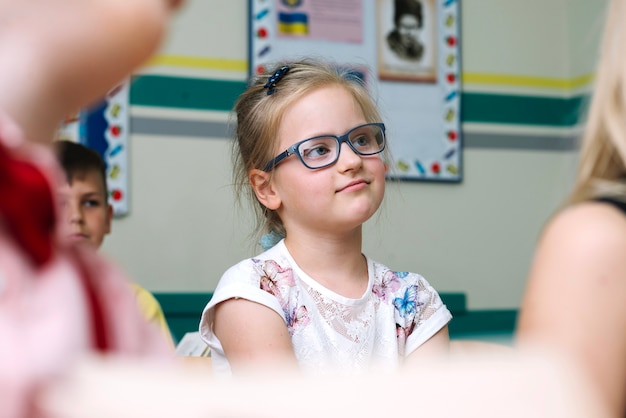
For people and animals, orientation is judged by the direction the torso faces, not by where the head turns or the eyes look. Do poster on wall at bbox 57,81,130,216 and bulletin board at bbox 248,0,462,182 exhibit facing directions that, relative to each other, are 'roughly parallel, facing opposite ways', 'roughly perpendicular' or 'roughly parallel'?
roughly parallel

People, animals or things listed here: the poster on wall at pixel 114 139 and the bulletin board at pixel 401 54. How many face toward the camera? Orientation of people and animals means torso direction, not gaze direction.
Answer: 2

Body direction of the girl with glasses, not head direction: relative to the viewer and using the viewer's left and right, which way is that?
facing the viewer and to the right of the viewer

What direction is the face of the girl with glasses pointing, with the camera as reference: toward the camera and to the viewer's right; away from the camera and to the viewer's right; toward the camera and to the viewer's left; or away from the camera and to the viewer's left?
toward the camera and to the viewer's right

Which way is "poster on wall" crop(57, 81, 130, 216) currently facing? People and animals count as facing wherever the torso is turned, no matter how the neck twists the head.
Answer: toward the camera

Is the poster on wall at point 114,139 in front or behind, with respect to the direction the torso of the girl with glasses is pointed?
behind

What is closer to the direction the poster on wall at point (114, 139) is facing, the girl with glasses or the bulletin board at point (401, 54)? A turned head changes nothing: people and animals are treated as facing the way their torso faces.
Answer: the girl with glasses

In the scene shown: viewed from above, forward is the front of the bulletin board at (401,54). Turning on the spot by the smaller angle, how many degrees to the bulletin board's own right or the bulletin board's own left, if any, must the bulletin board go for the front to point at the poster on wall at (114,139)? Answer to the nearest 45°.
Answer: approximately 45° to the bulletin board's own right

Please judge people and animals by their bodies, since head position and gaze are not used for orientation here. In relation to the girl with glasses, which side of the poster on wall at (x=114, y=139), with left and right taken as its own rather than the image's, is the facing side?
front

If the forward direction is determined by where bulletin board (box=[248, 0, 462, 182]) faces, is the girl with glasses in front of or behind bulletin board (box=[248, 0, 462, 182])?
in front

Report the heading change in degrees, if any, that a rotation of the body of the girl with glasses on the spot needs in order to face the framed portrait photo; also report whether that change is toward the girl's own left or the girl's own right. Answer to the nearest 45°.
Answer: approximately 135° to the girl's own left
